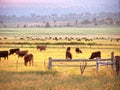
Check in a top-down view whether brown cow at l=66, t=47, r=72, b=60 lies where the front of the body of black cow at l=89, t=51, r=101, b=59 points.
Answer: yes

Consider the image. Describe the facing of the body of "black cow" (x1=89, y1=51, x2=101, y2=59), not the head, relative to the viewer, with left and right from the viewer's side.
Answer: facing to the left of the viewer

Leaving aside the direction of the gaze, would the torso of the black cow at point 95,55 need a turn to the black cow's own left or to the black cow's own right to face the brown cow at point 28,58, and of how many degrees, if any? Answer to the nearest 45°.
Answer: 0° — it already faces it
